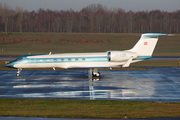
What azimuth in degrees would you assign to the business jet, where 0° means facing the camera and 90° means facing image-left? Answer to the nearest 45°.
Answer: approximately 90°
